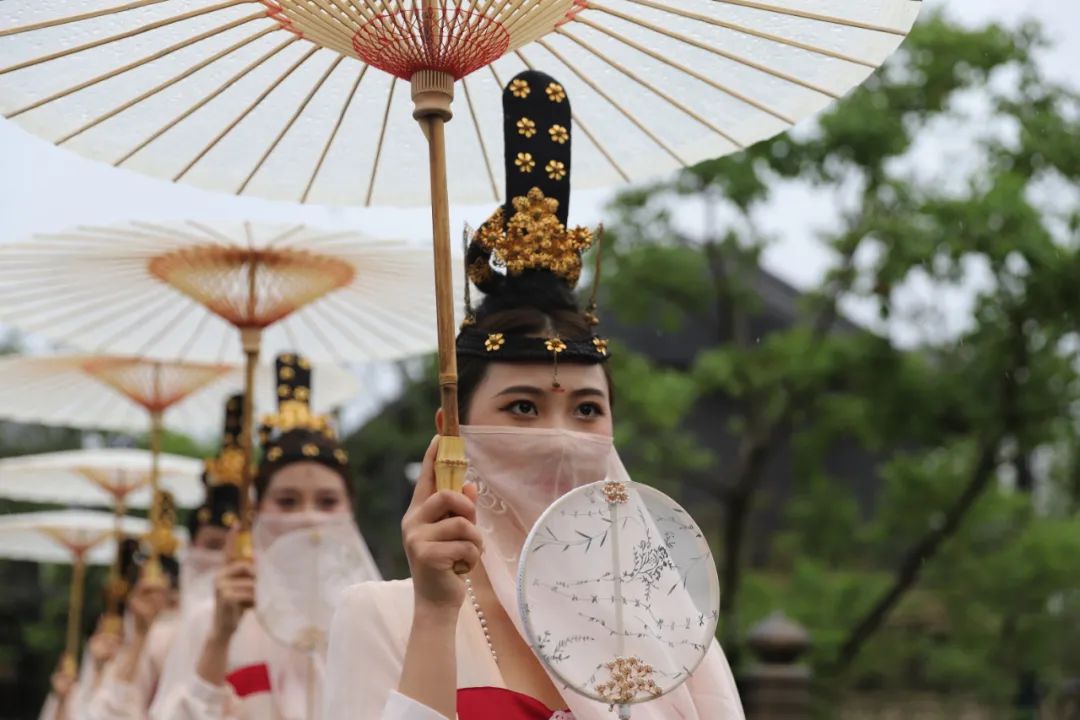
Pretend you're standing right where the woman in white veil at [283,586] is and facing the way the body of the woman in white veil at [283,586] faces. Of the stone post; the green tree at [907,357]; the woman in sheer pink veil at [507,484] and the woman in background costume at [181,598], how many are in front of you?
1

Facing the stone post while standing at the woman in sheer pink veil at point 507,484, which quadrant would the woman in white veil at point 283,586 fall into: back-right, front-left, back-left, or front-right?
front-left

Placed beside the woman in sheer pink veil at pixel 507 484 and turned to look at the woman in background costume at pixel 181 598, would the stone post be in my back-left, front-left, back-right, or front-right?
front-right

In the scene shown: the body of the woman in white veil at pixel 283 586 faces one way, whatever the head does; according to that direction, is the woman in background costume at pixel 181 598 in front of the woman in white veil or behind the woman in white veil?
behind

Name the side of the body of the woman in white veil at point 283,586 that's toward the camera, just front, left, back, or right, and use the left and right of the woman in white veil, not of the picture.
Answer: front

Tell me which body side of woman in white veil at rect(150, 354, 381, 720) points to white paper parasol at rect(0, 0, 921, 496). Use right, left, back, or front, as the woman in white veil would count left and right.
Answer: front

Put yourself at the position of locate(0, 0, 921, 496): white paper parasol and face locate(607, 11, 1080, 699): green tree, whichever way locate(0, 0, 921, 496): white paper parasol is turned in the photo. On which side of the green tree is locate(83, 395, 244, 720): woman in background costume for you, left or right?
left

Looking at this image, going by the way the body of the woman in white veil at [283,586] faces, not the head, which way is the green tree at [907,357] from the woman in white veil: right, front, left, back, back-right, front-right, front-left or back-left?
back-left

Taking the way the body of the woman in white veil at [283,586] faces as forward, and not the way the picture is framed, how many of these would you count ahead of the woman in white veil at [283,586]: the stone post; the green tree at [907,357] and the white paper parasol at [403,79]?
1

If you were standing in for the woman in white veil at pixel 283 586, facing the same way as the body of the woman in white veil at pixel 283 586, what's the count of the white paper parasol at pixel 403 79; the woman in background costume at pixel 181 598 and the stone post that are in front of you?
1

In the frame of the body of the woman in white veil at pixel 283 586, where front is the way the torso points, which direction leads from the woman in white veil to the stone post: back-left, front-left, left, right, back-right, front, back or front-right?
back-left

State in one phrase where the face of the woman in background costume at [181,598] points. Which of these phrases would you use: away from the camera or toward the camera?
toward the camera

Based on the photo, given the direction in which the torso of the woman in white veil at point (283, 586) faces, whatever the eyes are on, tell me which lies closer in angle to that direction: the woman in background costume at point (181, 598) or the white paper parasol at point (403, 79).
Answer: the white paper parasol

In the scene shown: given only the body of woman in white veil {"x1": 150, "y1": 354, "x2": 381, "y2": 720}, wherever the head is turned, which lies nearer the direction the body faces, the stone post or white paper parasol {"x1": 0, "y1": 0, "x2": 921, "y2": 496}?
the white paper parasol

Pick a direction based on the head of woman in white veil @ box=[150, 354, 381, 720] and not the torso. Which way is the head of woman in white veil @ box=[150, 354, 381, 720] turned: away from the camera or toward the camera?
toward the camera

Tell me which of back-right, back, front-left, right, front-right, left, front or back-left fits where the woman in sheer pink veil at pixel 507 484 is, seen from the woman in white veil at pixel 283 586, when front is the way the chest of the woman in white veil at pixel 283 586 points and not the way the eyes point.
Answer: front
